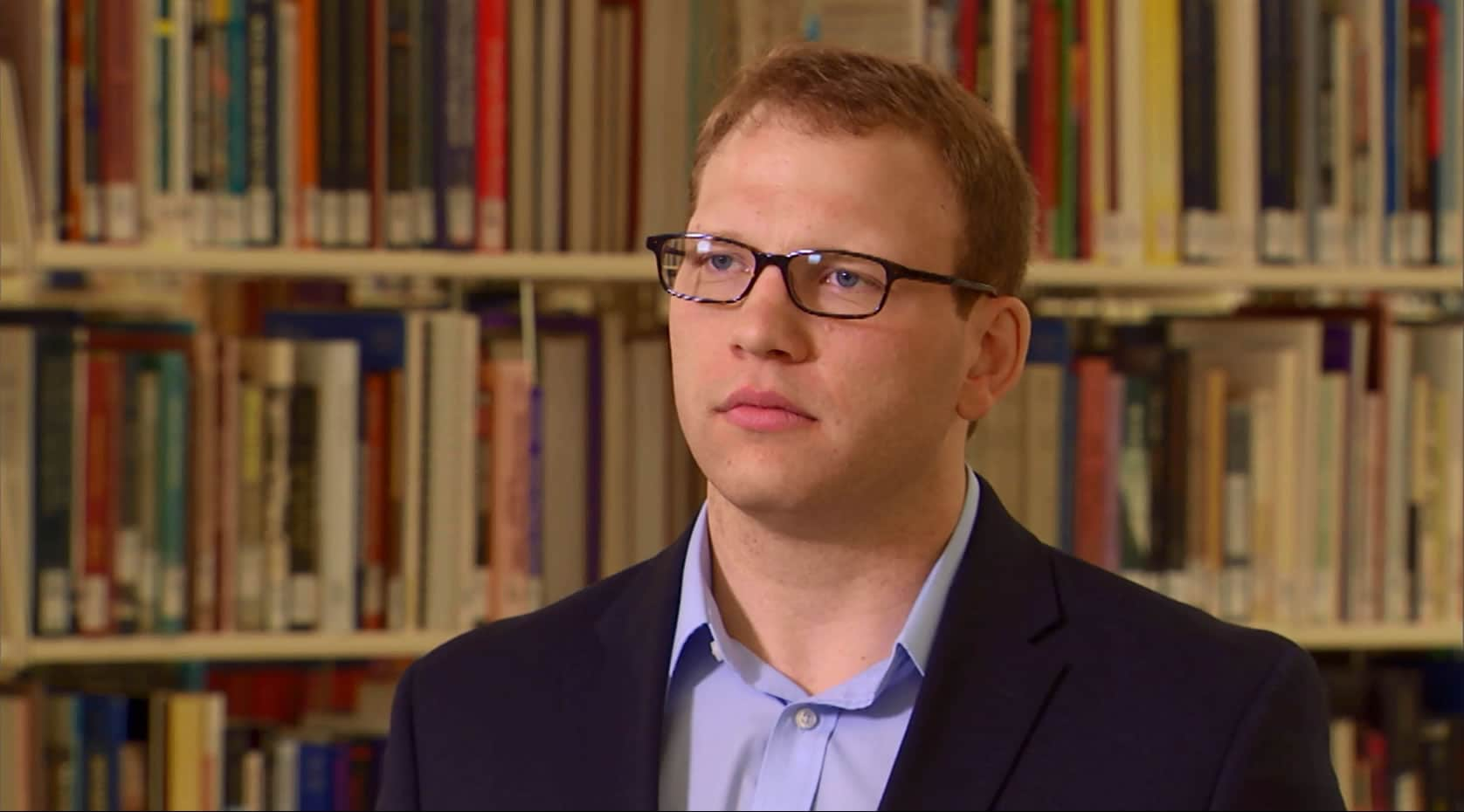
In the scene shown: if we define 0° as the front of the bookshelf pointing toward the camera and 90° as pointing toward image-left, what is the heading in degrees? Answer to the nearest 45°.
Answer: approximately 0°

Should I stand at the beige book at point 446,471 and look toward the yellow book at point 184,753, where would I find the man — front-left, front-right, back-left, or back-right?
back-left

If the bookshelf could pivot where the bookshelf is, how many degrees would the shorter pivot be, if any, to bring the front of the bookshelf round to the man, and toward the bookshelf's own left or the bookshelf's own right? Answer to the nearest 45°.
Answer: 0° — it already faces them
